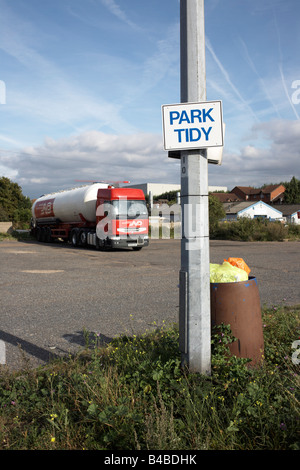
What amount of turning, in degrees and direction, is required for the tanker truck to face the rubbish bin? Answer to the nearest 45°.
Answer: approximately 45° to its right

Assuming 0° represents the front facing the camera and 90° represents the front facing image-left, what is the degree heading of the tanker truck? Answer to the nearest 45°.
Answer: approximately 315°

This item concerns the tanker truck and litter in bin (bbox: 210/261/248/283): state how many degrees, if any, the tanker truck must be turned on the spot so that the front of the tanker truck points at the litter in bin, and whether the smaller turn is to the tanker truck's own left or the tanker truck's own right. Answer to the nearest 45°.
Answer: approximately 45° to the tanker truck's own right

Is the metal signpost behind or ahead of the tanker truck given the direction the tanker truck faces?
ahead
